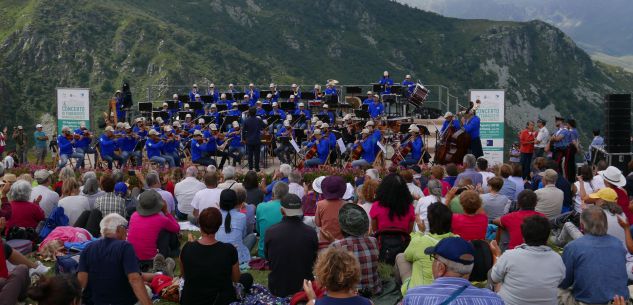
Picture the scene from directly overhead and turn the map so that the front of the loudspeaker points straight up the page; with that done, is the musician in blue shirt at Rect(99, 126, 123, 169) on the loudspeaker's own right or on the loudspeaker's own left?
on the loudspeaker's own right

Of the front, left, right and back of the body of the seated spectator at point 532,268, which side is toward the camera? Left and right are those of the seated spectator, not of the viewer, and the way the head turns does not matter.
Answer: back

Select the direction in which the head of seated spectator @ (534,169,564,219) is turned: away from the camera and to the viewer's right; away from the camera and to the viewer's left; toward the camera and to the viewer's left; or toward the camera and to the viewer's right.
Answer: away from the camera and to the viewer's left

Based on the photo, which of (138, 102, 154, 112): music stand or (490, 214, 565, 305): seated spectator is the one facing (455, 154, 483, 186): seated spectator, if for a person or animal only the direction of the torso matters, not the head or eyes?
(490, 214, 565, 305): seated spectator

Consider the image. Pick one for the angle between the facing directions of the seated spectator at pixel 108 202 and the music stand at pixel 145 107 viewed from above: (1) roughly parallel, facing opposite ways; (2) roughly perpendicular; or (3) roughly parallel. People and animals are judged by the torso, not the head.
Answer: roughly parallel

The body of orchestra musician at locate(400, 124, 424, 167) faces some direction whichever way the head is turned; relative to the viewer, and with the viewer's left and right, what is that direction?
facing to the left of the viewer

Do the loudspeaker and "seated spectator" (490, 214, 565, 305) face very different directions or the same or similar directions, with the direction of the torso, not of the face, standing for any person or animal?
very different directions

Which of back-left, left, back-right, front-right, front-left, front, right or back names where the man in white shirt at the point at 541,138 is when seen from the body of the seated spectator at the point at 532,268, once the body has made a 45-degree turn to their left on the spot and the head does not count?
front-right

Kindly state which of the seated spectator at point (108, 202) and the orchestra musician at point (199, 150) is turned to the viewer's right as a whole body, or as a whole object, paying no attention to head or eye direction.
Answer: the orchestra musician

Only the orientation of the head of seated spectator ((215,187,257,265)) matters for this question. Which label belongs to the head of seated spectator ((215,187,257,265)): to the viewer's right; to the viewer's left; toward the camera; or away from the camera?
away from the camera

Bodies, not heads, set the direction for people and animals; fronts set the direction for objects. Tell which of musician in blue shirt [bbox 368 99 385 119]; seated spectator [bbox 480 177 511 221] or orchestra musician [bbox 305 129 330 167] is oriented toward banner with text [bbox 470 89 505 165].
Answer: the seated spectator

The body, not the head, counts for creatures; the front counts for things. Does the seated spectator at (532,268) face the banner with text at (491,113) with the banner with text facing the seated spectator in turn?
yes

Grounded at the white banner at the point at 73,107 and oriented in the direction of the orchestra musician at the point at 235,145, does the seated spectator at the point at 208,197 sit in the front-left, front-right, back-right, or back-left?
front-right

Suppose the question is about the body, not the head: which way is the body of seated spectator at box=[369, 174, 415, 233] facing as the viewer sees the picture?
away from the camera

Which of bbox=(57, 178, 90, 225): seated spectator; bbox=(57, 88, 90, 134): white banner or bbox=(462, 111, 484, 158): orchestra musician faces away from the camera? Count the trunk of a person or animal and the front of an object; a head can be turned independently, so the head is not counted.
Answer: the seated spectator

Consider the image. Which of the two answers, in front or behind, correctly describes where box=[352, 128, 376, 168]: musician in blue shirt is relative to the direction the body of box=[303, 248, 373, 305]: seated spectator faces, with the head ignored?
in front

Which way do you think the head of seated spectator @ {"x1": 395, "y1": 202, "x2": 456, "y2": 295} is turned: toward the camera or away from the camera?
away from the camera

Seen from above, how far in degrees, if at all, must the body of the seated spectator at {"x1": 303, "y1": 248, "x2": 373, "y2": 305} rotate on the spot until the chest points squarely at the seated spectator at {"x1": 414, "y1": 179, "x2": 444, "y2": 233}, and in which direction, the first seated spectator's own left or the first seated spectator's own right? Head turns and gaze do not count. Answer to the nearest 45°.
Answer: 0° — they already face them

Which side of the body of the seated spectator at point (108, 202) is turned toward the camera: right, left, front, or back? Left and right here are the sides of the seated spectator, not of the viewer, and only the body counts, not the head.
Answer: back
